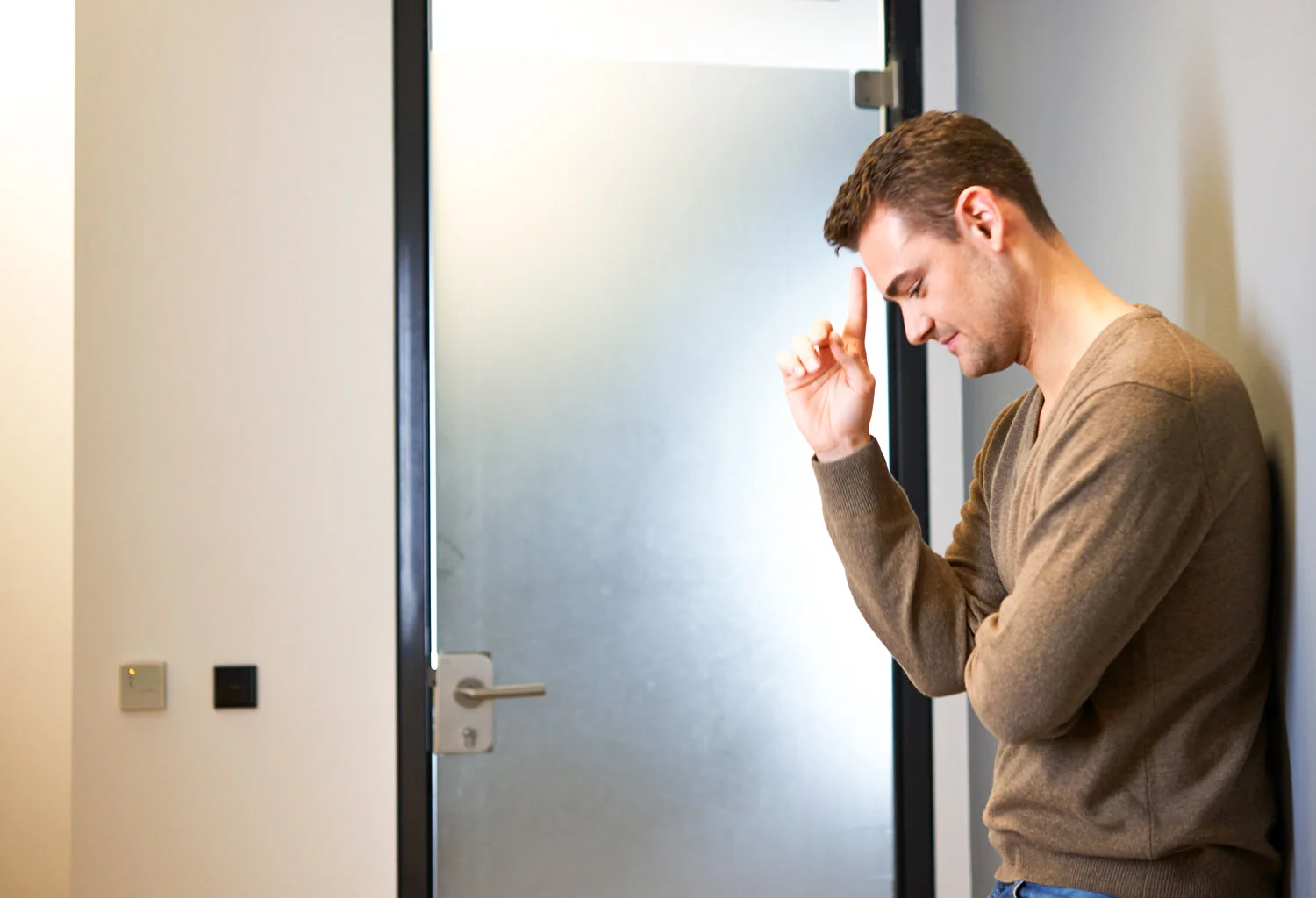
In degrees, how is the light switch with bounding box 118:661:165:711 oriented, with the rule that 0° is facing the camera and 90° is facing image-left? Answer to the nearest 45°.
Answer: approximately 0°

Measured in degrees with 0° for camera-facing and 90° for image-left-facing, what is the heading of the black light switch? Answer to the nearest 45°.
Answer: approximately 0°

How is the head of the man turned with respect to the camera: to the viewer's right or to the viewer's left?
to the viewer's left

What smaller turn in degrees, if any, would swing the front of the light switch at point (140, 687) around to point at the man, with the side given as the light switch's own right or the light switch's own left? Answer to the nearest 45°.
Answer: approximately 45° to the light switch's own left

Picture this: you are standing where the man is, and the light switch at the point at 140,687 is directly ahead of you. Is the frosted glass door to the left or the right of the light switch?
right

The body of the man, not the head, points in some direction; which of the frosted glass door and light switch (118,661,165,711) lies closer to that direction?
the light switch

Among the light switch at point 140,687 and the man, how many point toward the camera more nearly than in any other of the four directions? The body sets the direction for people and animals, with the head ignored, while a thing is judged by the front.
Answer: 1

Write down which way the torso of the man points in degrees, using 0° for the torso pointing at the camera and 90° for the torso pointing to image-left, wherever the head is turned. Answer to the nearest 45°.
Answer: approximately 90°

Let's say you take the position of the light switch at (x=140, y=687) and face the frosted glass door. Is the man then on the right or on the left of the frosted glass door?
right
